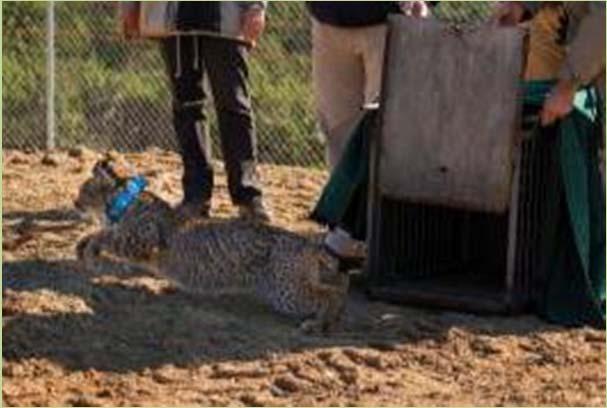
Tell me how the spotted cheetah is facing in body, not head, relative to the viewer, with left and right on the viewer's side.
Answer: facing to the left of the viewer
